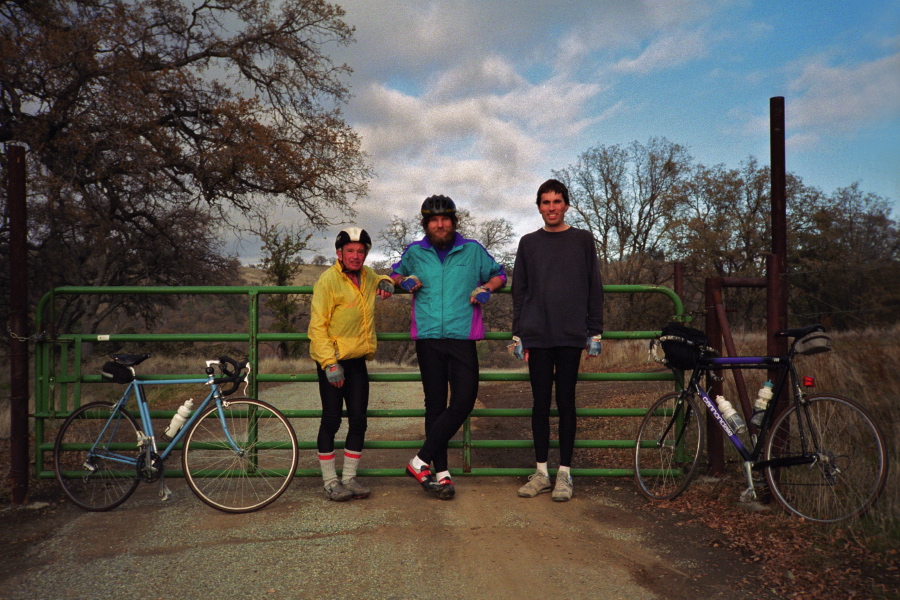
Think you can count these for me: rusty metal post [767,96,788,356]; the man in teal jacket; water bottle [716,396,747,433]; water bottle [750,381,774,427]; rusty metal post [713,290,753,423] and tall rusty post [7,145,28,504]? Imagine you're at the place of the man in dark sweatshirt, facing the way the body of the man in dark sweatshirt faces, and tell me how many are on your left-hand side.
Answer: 4

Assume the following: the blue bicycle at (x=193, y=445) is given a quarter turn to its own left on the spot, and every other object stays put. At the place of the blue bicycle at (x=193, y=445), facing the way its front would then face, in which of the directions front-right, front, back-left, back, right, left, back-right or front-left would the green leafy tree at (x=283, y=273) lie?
front

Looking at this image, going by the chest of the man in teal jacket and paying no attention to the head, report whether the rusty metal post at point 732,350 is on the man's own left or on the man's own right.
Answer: on the man's own left

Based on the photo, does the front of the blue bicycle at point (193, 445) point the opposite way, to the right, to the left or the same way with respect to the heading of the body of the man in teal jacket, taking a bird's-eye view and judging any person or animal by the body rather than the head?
to the left

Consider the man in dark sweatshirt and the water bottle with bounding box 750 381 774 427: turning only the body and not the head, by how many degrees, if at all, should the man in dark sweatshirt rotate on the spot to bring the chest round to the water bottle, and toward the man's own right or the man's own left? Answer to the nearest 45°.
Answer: approximately 90° to the man's own left

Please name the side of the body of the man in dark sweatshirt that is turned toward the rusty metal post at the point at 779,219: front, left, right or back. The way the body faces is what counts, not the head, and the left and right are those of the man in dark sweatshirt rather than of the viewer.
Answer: left

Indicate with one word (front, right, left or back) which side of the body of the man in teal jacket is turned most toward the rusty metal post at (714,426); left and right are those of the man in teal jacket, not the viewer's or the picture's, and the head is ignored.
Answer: left

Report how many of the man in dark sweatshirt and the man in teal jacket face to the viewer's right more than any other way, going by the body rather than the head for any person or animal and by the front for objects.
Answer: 0

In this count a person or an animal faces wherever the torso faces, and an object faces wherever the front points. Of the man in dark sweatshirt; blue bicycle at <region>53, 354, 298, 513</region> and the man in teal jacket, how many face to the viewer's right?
1

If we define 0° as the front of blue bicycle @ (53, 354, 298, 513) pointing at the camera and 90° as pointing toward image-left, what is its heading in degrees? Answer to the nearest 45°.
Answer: approximately 270°

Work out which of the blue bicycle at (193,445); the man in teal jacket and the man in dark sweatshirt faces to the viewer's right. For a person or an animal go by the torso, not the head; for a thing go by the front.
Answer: the blue bicycle
